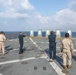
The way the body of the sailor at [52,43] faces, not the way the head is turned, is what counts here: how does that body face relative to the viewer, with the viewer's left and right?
facing away from the viewer
